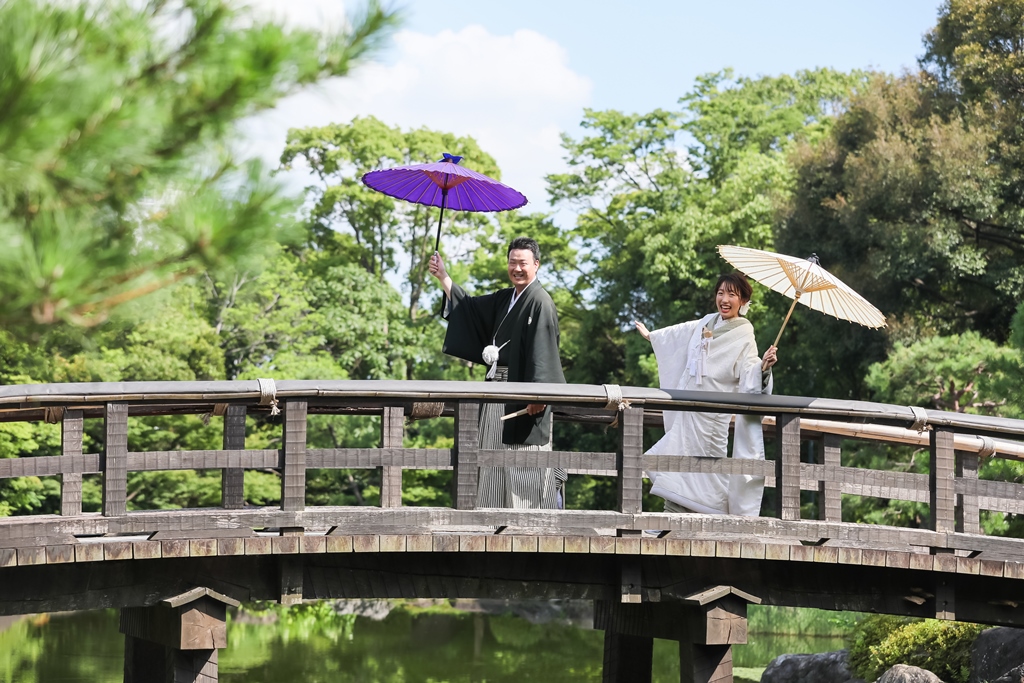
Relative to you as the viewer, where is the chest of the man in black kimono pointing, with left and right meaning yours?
facing the viewer and to the left of the viewer

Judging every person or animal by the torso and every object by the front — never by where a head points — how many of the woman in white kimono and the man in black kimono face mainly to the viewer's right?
0

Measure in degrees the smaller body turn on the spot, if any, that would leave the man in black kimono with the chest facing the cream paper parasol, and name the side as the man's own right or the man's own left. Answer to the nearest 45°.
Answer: approximately 135° to the man's own left

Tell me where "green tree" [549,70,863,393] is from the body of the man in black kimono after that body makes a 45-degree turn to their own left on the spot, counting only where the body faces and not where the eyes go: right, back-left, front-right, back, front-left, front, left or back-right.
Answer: back

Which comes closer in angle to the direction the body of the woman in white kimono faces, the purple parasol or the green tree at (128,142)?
the green tree
